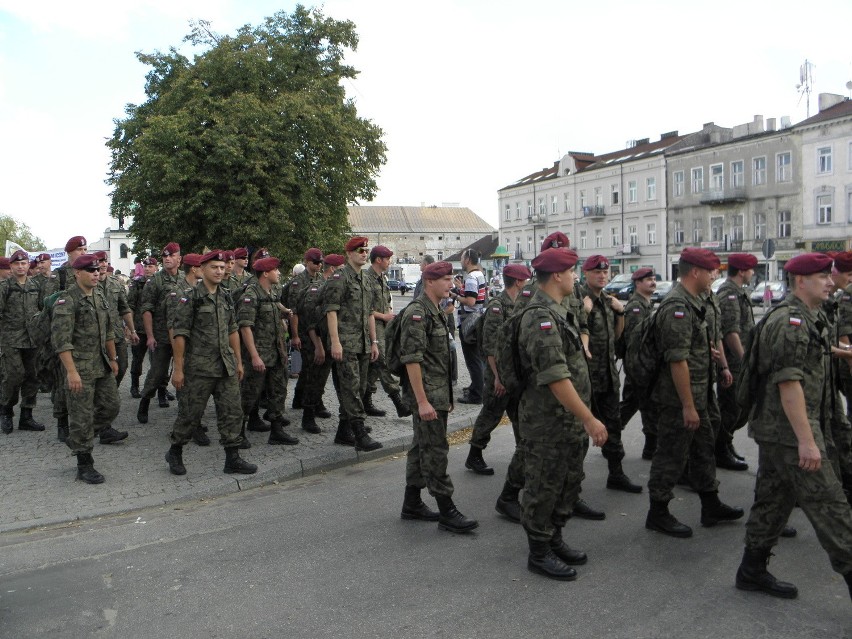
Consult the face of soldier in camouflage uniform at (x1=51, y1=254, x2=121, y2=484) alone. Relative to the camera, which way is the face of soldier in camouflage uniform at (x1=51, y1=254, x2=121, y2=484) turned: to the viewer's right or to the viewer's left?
to the viewer's right

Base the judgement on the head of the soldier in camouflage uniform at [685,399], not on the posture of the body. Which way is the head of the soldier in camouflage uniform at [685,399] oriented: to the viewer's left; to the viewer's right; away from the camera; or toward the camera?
to the viewer's right

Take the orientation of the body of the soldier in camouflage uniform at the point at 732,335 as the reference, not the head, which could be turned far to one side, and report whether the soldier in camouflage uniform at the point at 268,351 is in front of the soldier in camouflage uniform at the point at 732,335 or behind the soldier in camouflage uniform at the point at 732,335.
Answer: behind

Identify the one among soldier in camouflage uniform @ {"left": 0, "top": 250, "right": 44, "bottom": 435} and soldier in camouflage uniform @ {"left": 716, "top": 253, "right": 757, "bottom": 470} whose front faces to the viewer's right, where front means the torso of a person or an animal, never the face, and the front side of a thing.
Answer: soldier in camouflage uniform @ {"left": 716, "top": 253, "right": 757, "bottom": 470}

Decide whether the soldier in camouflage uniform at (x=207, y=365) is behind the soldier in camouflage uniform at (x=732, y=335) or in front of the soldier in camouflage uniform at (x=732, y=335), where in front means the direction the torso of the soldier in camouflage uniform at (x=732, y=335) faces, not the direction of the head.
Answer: behind

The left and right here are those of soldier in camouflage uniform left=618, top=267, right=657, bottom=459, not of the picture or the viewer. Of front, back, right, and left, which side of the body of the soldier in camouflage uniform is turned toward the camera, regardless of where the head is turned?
right

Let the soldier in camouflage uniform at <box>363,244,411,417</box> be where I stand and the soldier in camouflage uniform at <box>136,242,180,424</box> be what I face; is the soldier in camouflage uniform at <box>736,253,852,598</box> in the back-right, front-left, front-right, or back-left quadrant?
back-left

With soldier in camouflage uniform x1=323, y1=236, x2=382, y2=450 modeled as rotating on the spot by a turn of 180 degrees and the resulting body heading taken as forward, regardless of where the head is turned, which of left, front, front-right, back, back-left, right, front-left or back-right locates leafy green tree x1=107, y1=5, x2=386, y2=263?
front-right
